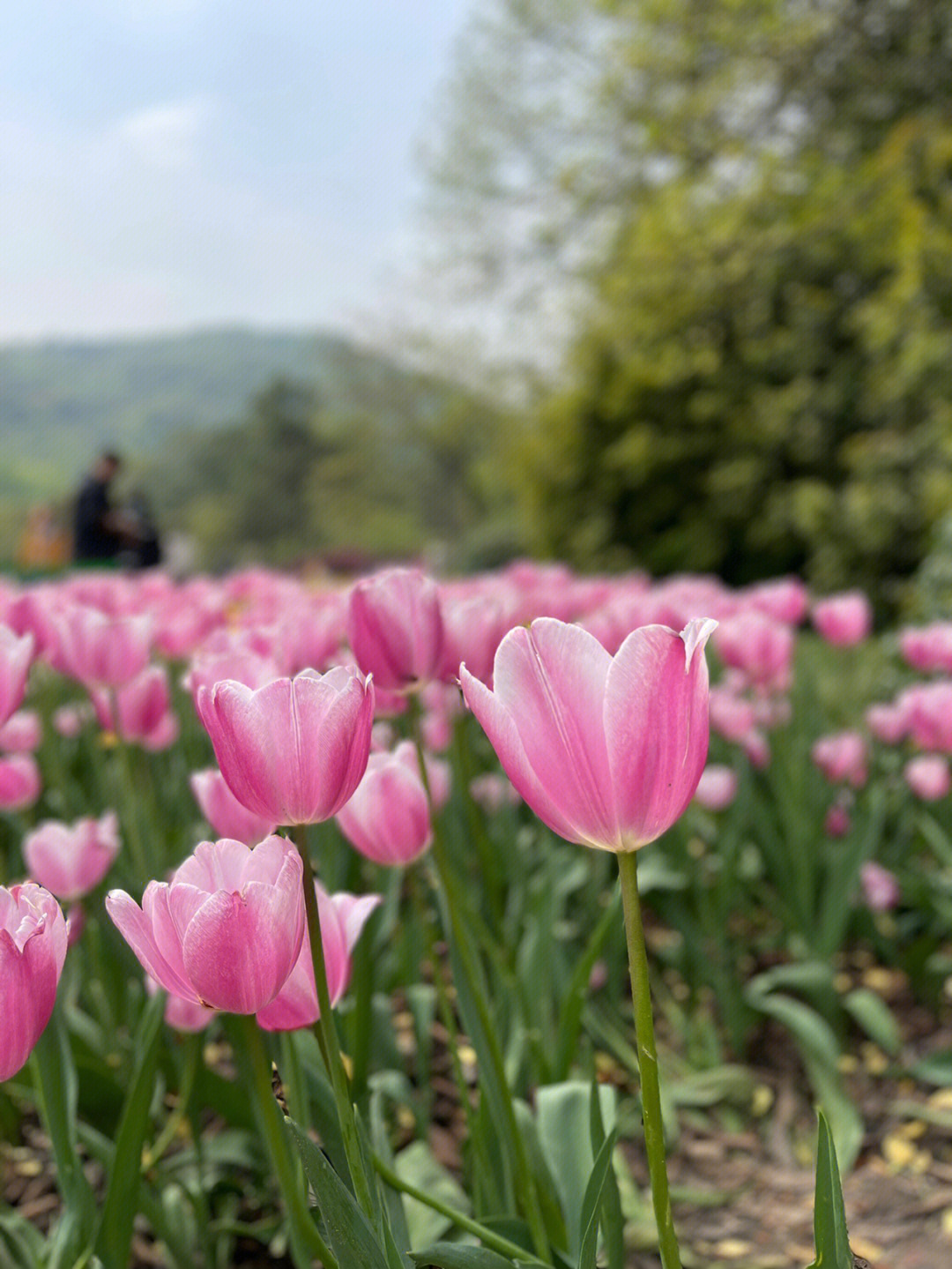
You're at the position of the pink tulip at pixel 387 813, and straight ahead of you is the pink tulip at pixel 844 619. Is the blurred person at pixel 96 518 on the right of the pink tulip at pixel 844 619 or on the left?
left
